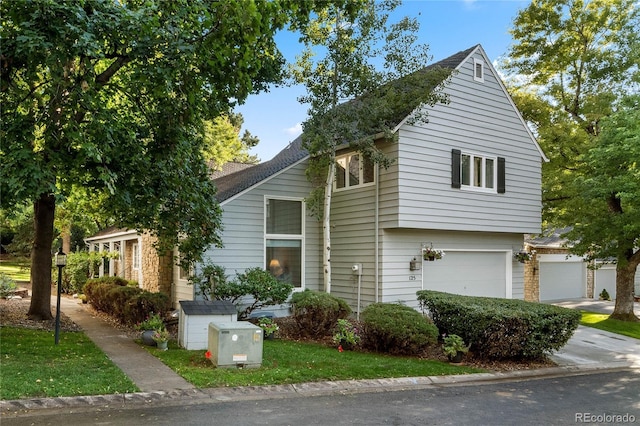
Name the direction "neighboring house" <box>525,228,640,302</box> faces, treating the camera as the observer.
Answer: facing the viewer and to the right of the viewer

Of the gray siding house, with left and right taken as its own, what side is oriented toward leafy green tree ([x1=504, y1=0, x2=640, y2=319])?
left

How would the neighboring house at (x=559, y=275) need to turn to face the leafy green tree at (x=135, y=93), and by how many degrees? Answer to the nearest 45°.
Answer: approximately 45° to its right

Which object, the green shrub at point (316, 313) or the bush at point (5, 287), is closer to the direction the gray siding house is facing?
the green shrub

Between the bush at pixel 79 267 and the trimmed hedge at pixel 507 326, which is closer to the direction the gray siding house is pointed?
the trimmed hedge

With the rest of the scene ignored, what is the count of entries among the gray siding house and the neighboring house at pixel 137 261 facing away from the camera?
0

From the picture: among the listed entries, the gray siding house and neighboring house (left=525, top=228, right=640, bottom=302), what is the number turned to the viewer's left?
0

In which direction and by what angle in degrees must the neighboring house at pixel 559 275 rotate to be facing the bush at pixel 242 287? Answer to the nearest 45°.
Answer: approximately 45° to its right

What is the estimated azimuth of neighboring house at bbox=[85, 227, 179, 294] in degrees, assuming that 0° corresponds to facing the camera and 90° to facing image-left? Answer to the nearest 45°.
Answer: approximately 45°

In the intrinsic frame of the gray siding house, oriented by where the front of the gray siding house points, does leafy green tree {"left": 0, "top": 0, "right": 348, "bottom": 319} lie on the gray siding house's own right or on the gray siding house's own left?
on the gray siding house's own right

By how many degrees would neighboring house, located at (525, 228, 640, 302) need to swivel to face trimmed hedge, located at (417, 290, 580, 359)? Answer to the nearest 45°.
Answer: approximately 45° to its right
